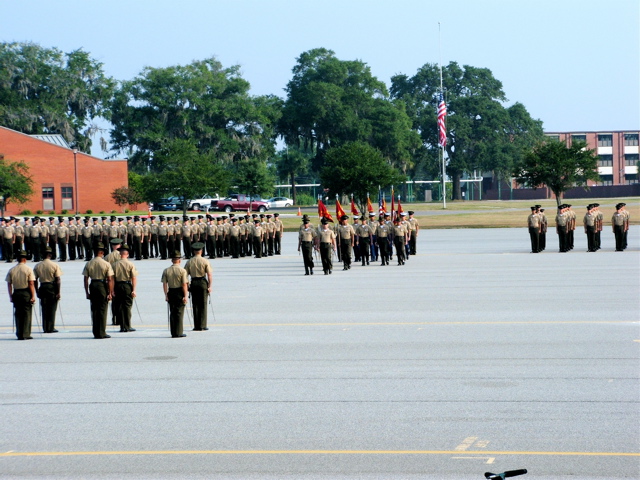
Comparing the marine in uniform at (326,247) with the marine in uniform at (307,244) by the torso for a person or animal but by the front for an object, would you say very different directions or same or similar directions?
same or similar directions

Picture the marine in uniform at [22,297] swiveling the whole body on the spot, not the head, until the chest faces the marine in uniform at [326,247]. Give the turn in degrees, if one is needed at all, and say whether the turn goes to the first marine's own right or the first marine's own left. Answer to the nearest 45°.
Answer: approximately 45° to the first marine's own right

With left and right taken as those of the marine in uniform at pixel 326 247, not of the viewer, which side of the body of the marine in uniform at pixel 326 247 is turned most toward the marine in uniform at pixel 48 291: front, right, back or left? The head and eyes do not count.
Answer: front

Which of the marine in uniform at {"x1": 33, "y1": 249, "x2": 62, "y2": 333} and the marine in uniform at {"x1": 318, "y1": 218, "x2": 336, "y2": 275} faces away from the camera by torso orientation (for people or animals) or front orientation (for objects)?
the marine in uniform at {"x1": 33, "y1": 249, "x2": 62, "y2": 333}

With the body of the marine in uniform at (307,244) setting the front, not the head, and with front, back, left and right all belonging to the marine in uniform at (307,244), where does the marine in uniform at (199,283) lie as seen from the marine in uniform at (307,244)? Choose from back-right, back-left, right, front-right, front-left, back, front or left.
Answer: front

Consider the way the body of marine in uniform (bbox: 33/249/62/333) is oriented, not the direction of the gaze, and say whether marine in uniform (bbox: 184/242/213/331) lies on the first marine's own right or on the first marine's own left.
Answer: on the first marine's own right

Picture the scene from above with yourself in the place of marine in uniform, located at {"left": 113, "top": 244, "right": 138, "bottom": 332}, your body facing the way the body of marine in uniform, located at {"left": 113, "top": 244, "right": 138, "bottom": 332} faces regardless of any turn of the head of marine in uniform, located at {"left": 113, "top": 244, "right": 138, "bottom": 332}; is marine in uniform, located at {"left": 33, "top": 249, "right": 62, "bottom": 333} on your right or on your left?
on your left

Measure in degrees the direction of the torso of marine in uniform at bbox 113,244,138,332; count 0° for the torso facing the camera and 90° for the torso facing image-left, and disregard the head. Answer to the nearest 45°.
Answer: approximately 180°

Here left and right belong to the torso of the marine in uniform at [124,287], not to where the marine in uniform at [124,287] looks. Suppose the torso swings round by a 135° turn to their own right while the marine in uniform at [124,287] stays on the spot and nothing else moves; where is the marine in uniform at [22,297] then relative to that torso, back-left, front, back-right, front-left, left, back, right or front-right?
back-right

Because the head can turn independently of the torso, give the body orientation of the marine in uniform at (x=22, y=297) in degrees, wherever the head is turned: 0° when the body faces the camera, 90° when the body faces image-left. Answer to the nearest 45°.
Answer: approximately 180°

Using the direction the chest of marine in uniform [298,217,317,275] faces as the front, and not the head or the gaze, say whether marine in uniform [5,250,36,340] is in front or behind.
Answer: in front

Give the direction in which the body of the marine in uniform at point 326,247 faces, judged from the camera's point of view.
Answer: toward the camera

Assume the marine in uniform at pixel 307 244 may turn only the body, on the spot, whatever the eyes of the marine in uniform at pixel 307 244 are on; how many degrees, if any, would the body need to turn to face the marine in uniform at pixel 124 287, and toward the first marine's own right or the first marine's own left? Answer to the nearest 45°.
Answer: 0° — they already face them
